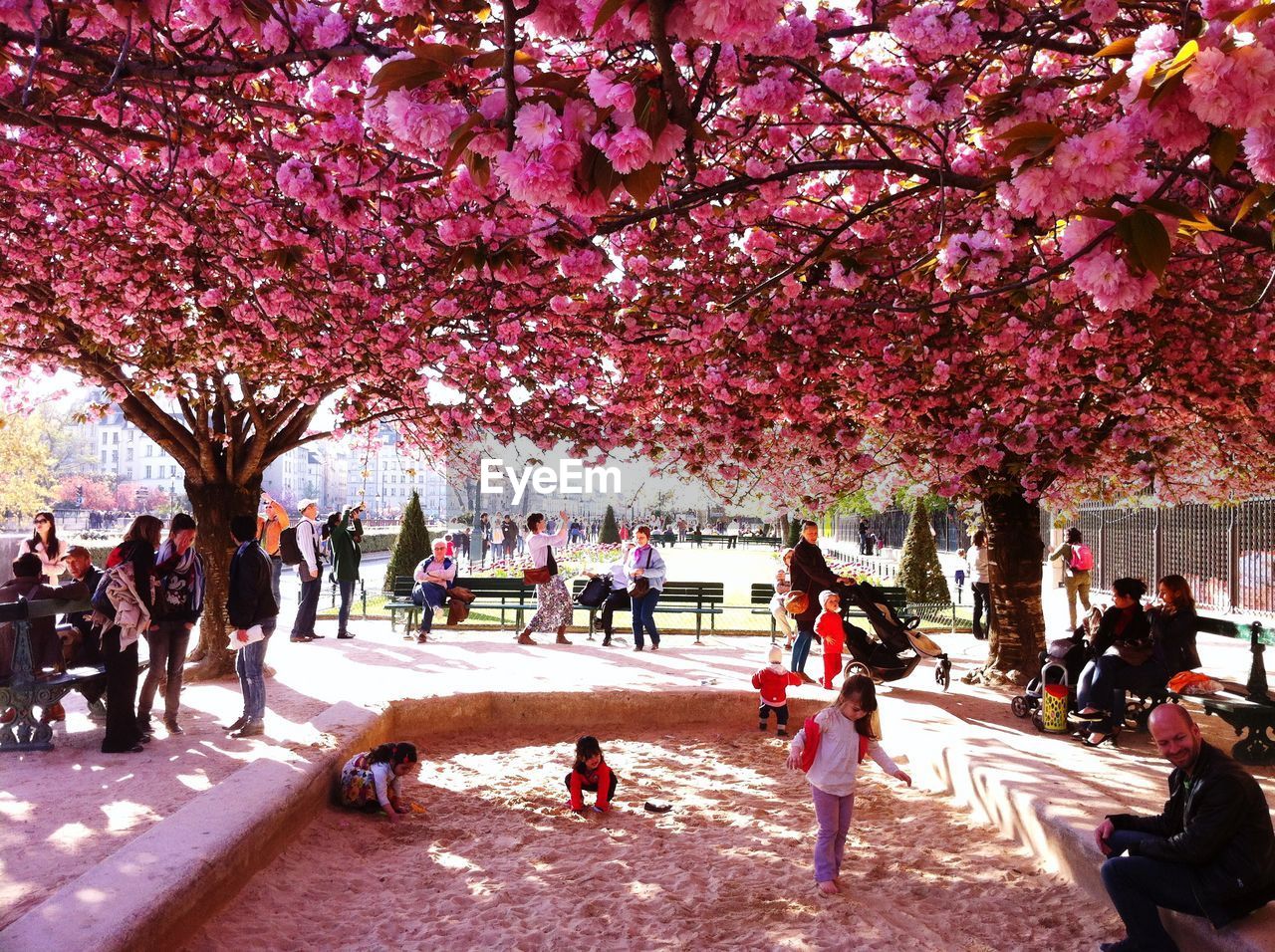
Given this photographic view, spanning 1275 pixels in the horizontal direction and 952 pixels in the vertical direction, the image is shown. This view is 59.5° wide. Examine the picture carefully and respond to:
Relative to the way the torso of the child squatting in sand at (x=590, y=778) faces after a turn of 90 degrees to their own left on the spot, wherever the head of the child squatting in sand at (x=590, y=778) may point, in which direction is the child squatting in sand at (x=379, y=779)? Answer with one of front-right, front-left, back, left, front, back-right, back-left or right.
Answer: back

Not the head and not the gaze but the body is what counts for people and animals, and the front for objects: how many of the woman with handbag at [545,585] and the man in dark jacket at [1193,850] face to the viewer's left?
1

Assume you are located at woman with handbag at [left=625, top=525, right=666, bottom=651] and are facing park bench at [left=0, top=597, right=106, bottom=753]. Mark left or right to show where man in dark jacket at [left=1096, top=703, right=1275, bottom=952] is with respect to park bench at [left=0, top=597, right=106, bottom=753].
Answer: left

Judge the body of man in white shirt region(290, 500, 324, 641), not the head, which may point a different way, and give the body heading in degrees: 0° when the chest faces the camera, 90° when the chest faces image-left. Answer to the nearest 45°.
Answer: approximately 270°

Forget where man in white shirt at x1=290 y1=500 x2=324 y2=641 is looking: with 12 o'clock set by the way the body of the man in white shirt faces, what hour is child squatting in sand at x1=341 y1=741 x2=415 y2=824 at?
The child squatting in sand is roughly at 3 o'clock from the man in white shirt.

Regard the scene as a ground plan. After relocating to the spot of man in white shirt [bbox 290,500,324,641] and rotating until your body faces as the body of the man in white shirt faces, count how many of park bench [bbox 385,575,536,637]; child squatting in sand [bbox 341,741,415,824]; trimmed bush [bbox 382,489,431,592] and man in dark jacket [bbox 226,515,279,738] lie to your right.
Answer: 2

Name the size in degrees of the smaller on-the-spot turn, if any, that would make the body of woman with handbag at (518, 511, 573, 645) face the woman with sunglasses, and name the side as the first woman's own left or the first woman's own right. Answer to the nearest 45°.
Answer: approximately 135° to the first woman's own right

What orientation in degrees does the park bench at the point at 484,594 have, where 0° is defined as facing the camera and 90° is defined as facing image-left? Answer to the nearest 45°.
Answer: approximately 0°

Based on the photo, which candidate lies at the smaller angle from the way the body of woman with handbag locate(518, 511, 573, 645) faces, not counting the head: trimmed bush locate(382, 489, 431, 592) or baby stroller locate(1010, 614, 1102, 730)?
the baby stroller

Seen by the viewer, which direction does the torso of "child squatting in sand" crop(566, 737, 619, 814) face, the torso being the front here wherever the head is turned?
toward the camera

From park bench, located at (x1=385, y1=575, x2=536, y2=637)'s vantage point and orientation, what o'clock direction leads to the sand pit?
The sand pit is roughly at 12 o'clock from the park bench.

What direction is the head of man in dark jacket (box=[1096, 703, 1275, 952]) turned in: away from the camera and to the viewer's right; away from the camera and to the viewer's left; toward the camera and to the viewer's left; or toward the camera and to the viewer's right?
toward the camera and to the viewer's left

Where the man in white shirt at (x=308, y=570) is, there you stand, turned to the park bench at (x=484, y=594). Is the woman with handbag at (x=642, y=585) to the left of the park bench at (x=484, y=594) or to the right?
right

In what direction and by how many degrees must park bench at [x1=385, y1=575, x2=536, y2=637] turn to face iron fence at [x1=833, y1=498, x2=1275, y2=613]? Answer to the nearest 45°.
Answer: approximately 90° to its left

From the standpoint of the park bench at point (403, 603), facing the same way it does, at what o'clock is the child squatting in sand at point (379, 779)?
The child squatting in sand is roughly at 12 o'clock from the park bench.
